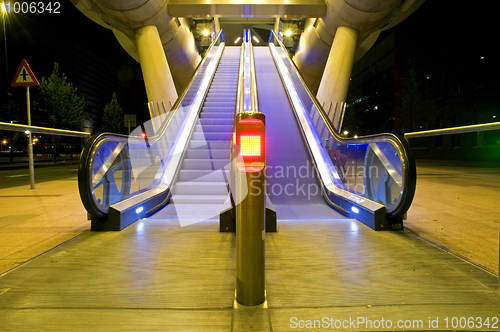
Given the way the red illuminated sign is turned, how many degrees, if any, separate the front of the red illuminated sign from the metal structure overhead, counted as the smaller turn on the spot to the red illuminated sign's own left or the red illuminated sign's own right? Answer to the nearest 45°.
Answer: approximately 180°

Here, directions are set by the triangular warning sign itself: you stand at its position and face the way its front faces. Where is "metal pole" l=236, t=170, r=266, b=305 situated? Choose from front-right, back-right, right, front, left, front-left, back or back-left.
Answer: front

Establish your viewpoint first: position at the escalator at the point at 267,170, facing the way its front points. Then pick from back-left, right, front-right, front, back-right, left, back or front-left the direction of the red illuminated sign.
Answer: front

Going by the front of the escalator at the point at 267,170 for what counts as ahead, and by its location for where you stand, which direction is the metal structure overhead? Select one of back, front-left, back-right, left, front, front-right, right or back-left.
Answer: back

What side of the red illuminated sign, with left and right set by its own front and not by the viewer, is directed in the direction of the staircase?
back

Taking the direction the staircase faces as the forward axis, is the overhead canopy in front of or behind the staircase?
behind

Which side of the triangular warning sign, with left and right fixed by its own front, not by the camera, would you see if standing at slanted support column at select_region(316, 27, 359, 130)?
left

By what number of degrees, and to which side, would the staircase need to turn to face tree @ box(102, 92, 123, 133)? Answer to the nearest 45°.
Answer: approximately 180°

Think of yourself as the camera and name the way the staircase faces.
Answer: facing the viewer

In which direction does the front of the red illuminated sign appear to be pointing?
toward the camera

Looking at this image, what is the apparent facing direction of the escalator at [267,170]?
toward the camera

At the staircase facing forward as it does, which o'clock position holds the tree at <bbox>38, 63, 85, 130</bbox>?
The tree is roughly at 5 o'clock from the staircase.

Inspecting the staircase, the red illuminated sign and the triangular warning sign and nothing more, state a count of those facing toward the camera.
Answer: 3

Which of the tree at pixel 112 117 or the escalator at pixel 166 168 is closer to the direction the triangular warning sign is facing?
the escalator

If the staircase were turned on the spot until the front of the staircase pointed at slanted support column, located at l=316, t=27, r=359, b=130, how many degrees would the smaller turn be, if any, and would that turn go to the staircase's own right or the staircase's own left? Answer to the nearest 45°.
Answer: approximately 135° to the staircase's own left

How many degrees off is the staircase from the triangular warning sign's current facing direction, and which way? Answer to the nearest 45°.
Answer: approximately 45° to its left
